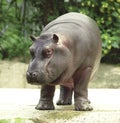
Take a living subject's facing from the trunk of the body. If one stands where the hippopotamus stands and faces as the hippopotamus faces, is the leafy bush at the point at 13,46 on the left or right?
on its right

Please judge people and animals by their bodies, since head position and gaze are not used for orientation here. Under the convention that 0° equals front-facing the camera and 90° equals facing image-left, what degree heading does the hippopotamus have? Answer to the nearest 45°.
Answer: approximately 45°
